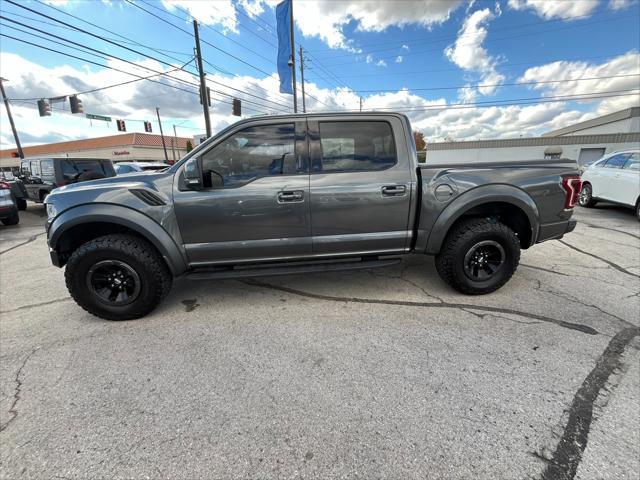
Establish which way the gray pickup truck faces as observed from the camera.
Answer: facing to the left of the viewer

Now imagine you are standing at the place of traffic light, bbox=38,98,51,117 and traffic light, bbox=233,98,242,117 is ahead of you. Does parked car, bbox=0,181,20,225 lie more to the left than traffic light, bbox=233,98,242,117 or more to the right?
right

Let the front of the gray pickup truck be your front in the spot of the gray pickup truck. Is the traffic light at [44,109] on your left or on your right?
on your right

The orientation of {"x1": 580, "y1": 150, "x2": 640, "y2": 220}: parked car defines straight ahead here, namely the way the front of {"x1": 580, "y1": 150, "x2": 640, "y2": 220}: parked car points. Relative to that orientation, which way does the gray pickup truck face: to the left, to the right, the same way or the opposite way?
to the right

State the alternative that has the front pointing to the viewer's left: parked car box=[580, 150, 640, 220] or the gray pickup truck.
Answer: the gray pickup truck

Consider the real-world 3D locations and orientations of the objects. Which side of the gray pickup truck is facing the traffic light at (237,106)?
right
